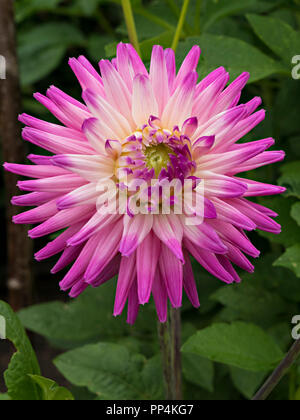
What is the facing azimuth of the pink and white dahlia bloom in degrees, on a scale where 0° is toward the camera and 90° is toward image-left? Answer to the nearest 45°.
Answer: approximately 0°
